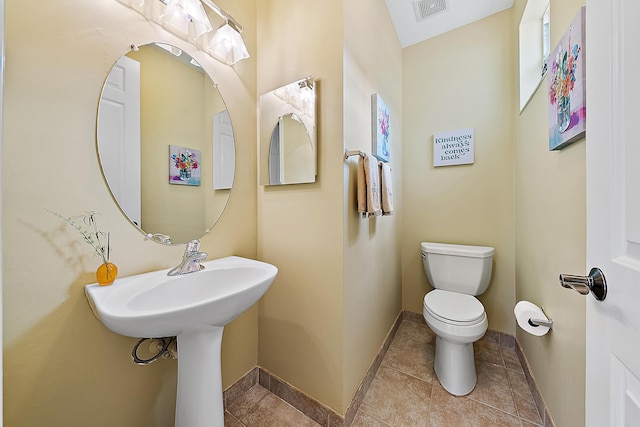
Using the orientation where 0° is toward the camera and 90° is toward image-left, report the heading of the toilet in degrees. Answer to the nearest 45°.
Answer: approximately 0°

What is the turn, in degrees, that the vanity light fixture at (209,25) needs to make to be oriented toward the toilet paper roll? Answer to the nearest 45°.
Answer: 0° — it already faces it

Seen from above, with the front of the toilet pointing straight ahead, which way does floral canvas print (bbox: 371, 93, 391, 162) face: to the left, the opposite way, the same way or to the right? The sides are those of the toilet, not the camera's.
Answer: to the left

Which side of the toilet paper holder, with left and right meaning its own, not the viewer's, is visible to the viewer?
left

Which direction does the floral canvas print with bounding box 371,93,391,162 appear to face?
to the viewer's right
